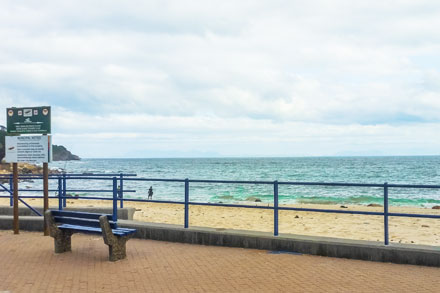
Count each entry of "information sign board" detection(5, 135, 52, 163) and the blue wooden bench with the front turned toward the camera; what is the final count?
1

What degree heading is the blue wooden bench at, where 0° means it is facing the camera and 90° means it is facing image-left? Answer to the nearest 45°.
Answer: approximately 225°

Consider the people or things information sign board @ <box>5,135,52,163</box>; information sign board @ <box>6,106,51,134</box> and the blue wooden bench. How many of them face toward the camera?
2

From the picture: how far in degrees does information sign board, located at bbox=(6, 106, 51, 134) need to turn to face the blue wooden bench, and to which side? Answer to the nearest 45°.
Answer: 0° — it already faces it

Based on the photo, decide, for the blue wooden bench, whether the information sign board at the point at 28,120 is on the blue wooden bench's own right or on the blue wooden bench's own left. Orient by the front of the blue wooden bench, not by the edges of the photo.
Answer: on the blue wooden bench's own left

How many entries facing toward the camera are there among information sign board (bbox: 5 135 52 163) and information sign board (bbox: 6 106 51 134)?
2

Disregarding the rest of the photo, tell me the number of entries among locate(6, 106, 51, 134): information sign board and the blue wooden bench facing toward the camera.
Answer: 1
